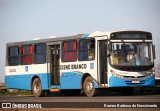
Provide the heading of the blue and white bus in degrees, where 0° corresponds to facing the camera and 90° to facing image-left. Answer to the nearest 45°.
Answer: approximately 315°
